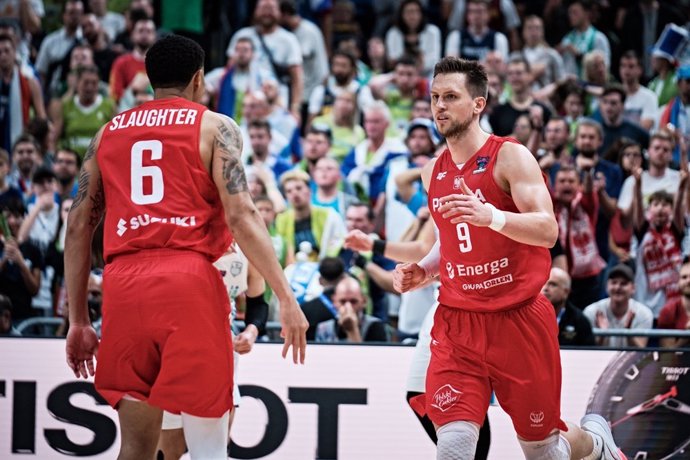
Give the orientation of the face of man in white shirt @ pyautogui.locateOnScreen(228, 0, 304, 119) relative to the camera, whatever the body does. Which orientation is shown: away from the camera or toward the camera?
toward the camera

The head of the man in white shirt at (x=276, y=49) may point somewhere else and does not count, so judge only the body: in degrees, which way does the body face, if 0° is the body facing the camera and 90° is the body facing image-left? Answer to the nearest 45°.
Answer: approximately 0°

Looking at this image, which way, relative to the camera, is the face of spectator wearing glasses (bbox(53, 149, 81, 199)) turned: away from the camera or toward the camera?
toward the camera

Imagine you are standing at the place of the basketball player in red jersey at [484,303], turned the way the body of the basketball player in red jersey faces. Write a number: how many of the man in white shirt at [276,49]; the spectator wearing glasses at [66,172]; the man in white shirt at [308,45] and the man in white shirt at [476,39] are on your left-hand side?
0

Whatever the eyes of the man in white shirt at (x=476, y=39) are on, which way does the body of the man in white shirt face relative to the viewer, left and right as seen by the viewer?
facing the viewer

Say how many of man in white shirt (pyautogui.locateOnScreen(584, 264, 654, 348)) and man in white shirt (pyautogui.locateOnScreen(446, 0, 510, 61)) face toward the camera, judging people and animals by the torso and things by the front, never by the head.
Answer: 2

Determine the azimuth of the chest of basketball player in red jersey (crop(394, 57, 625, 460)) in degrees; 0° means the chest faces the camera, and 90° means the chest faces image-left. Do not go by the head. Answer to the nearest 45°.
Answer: approximately 45°

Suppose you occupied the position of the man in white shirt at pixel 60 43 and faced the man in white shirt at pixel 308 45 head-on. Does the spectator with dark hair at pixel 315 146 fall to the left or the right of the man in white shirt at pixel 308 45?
right

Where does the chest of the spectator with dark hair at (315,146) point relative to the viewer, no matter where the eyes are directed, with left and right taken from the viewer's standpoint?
facing the viewer and to the left of the viewer

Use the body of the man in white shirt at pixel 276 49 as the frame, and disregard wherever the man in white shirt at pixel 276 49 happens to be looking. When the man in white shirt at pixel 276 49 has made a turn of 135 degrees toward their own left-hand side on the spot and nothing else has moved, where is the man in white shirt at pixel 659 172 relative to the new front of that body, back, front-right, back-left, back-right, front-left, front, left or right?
right

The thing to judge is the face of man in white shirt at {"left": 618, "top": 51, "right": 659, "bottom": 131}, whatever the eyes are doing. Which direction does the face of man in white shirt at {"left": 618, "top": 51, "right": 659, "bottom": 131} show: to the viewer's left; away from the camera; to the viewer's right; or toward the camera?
toward the camera

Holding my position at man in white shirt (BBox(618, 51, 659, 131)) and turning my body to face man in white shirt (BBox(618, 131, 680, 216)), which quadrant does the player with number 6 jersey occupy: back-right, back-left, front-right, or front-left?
front-right

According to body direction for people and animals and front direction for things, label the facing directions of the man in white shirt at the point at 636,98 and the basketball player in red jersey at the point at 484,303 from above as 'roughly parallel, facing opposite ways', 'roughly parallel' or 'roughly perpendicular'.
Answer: roughly parallel

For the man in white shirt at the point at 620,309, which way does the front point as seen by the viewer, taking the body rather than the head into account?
toward the camera

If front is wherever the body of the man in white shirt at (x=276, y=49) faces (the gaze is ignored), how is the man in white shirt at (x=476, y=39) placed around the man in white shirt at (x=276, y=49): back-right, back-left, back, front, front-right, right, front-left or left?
left

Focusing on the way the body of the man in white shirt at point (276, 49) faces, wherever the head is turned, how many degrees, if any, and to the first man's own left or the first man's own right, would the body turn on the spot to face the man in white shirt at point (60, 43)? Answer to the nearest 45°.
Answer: approximately 90° to the first man's own right

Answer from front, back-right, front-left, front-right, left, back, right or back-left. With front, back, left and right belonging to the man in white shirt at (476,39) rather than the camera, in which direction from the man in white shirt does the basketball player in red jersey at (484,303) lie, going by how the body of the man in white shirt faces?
front

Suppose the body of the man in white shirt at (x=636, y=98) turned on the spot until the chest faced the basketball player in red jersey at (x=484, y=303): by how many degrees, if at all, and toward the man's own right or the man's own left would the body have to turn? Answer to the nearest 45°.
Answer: approximately 45° to the man's own left

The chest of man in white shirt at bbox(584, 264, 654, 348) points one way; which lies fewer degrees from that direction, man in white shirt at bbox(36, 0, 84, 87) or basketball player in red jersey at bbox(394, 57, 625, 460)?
the basketball player in red jersey

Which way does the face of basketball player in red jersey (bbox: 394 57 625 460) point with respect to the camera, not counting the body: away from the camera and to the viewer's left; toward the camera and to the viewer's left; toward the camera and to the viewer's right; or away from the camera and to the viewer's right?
toward the camera and to the viewer's left
